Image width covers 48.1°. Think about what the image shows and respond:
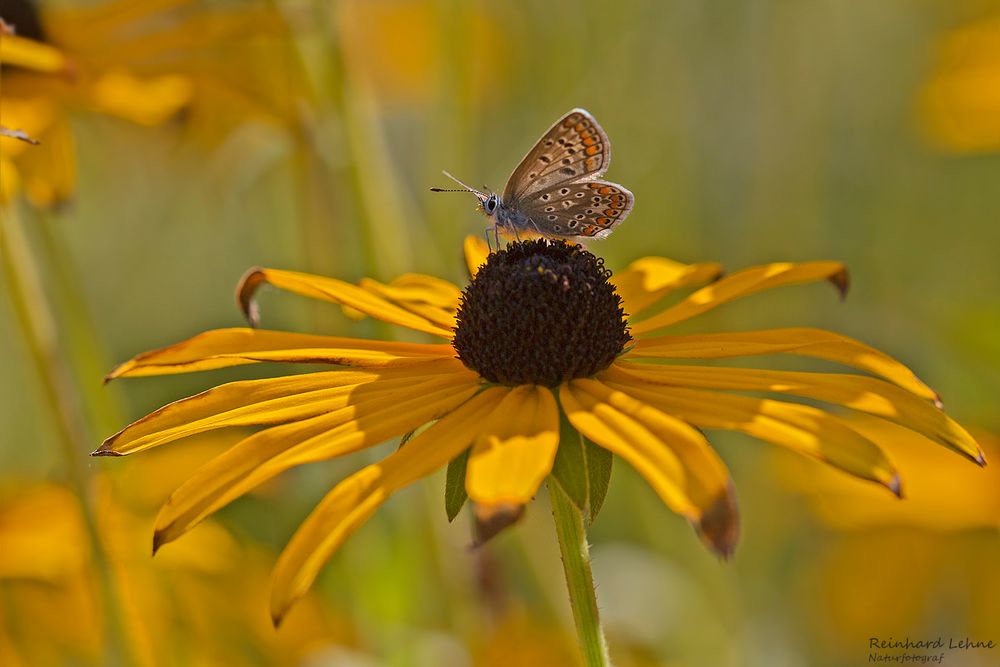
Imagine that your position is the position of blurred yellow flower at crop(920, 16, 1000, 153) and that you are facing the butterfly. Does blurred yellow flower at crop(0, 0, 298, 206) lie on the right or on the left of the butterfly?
right

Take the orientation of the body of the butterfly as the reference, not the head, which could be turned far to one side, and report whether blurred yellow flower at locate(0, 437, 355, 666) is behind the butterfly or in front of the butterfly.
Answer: in front

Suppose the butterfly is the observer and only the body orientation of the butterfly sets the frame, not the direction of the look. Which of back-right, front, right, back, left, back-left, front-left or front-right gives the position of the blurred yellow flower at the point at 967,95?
back-right

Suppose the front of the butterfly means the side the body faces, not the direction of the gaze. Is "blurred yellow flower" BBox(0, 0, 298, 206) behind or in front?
in front

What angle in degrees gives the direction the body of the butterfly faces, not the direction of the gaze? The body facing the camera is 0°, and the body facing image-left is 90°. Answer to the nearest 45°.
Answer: approximately 90°
